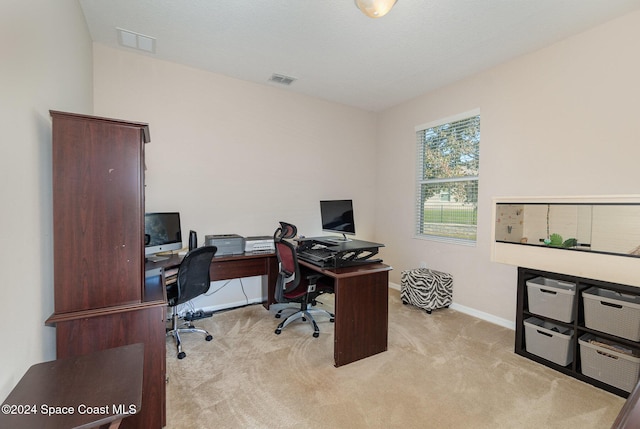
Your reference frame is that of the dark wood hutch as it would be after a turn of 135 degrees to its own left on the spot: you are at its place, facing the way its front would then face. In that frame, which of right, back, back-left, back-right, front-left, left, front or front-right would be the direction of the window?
back-right

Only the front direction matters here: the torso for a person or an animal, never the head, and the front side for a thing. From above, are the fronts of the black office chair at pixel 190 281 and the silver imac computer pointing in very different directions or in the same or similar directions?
very different directions

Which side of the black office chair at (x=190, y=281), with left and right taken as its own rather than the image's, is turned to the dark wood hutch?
left

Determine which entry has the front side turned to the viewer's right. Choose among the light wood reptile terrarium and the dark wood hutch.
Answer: the dark wood hutch

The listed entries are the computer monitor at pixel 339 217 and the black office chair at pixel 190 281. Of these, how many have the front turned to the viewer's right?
0

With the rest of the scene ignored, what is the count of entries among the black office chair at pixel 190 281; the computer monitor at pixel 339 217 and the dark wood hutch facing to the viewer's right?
1

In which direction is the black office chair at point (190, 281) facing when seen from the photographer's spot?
facing away from the viewer and to the left of the viewer

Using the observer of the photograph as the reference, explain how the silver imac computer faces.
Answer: facing the viewer and to the right of the viewer

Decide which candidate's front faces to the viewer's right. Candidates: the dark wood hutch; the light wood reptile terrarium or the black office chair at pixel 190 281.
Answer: the dark wood hutch

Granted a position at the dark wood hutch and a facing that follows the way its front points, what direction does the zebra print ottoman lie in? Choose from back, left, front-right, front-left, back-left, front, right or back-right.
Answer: front

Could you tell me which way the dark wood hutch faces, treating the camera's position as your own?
facing to the right of the viewer

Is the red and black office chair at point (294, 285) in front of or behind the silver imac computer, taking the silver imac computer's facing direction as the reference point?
in front

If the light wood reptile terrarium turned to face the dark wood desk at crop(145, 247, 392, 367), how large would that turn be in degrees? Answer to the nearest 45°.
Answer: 0° — it already faces it
